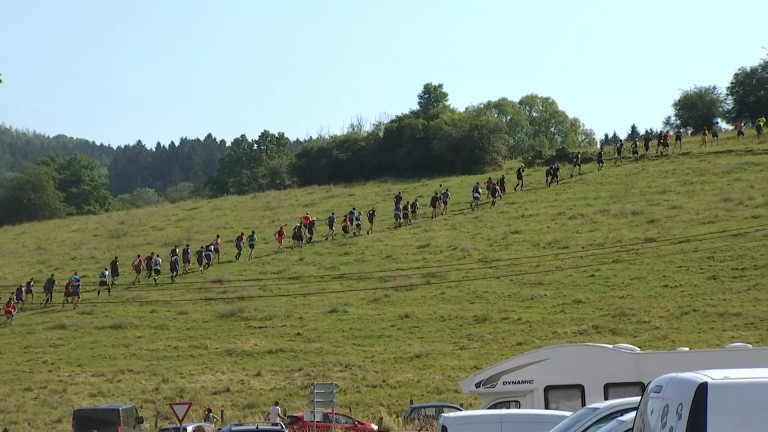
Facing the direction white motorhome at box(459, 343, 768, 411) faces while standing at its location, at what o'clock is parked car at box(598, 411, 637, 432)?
The parked car is roughly at 9 o'clock from the white motorhome.

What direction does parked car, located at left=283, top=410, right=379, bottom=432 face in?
to the viewer's right

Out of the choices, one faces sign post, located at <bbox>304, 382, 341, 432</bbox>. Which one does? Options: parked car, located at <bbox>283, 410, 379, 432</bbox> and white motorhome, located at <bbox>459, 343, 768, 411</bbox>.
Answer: the white motorhome

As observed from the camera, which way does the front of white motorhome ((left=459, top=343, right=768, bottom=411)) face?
facing to the left of the viewer

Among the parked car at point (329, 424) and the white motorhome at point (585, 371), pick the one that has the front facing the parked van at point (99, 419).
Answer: the white motorhome
